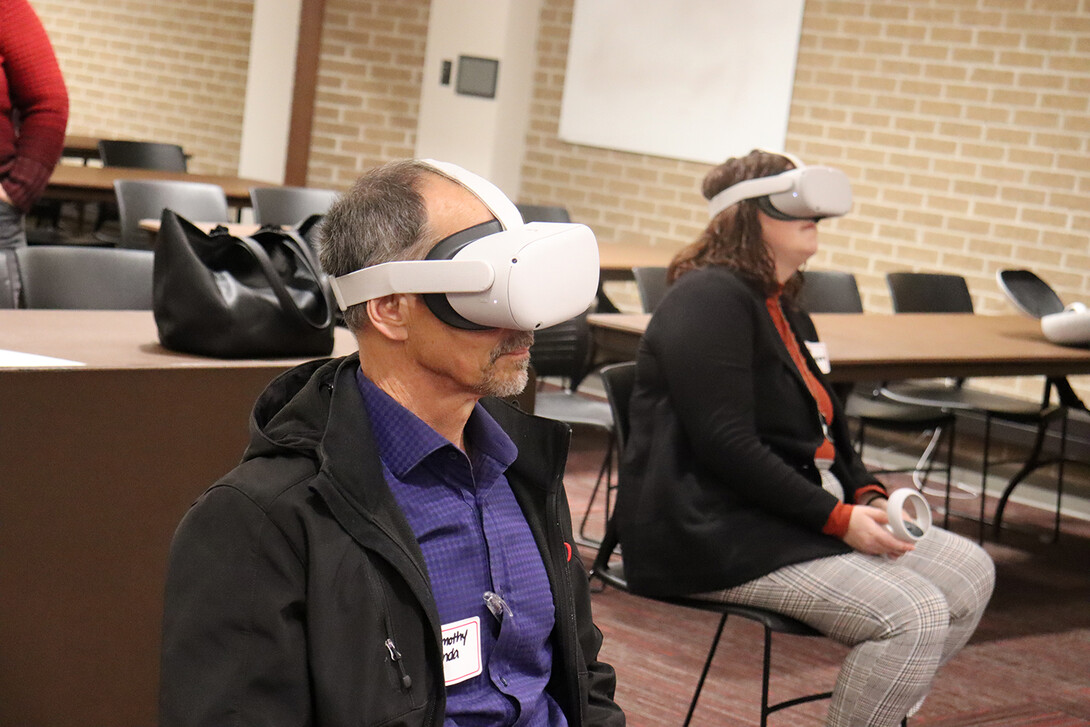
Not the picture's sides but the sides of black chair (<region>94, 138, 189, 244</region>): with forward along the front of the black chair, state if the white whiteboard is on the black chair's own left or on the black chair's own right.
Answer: on the black chair's own left

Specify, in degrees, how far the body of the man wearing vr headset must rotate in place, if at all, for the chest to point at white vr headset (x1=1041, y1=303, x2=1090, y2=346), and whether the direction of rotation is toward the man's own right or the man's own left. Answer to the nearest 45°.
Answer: approximately 90° to the man's own left

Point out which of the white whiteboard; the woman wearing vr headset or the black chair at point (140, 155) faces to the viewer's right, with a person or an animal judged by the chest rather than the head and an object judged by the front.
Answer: the woman wearing vr headset

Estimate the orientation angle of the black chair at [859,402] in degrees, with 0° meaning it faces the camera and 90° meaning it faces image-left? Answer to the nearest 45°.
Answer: approximately 315°

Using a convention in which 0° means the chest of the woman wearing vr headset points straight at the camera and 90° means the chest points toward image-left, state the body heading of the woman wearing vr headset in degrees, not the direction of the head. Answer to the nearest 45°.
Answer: approximately 270°

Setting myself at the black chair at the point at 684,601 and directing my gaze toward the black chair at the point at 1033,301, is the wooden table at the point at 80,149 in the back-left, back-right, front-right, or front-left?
front-left

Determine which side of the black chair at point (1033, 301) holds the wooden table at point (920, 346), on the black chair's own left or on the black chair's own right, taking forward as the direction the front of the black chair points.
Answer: on the black chair's own right

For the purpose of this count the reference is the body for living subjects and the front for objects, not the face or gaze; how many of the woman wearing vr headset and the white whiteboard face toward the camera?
1

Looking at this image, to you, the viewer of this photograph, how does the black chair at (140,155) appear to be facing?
facing the viewer

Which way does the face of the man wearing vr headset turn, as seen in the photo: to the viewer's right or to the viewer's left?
to the viewer's right

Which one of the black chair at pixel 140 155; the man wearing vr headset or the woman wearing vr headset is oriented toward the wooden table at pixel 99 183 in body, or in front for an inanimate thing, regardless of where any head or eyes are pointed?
the black chair

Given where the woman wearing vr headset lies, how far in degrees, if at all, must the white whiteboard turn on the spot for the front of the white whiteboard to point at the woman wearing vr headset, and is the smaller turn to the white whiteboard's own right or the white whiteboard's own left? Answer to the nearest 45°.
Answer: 0° — it already faces them

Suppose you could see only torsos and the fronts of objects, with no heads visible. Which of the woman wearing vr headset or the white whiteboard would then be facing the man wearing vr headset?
the white whiteboard

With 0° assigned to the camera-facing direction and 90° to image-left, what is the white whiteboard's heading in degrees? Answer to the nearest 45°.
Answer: approximately 0°
